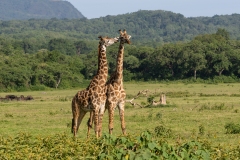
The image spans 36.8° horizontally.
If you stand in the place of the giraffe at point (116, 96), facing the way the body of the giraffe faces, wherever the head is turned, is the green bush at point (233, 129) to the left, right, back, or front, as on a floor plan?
left
